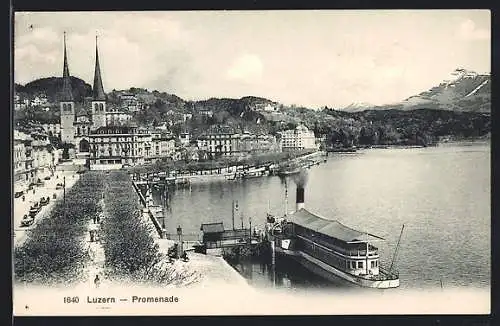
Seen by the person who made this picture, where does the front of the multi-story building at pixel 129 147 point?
facing the viewer and to the right of the viewer
